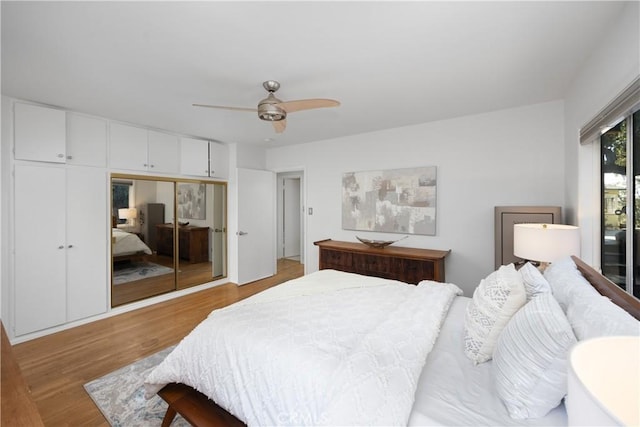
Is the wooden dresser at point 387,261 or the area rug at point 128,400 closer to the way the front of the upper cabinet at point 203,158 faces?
the wooden dresser

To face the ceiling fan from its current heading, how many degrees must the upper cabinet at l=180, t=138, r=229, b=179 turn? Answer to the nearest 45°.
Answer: approximately 45° to its right

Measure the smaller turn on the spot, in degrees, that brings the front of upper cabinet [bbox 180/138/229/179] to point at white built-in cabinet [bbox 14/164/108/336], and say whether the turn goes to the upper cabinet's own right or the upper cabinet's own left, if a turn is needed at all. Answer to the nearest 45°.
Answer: approximately 90° to the upper cabinet's own right

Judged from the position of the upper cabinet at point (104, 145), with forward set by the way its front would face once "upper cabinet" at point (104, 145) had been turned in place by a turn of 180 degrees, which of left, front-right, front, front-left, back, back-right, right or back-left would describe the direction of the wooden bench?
back-left

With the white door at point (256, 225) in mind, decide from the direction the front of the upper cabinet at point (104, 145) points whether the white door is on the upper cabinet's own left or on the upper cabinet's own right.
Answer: on the upper cabinet's own left

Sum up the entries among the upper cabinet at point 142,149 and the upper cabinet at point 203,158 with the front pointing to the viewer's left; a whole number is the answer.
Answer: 0

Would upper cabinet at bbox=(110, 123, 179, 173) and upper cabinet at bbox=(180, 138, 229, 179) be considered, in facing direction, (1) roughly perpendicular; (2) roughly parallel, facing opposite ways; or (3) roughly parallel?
roughly parallel

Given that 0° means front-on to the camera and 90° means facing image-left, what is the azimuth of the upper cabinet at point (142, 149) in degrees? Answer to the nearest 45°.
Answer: approximately 315°

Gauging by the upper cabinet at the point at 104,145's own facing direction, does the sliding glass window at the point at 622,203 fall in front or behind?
in front

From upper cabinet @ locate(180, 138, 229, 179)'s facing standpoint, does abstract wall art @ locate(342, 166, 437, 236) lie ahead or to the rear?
ahead

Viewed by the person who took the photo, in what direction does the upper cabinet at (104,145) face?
facing the viewer and to the right of the viewer

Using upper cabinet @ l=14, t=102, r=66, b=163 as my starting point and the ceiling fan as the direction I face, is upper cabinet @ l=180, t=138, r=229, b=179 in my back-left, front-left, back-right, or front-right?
front-left

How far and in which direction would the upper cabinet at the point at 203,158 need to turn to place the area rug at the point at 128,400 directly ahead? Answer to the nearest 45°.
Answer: approximately 45° to its right

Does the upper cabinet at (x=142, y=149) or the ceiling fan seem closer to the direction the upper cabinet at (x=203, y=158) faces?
the ceiling fan

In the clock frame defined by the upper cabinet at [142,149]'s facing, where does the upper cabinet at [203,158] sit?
the upper cabinet at [203,158] is roughly at 10 o'clock from the upper cabinet at [142,149].
